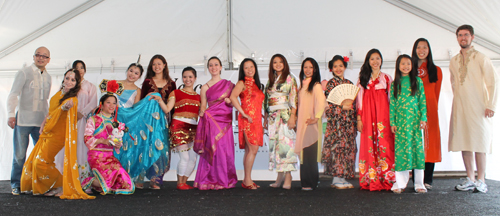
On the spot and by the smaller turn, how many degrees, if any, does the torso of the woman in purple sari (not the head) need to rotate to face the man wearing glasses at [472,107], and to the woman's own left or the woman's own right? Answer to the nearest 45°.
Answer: approximately 90° to the woman's own left

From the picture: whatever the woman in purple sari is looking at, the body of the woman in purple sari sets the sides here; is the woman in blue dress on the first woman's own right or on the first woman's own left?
on the first woman's own right

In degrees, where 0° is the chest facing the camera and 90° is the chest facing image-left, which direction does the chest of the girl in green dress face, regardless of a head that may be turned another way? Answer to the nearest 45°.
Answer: approximately 0°

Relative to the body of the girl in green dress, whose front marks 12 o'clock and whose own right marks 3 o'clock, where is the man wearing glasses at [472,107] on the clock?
The man wearing glasses is roughly at 8 o'clock from the girl in green dress.

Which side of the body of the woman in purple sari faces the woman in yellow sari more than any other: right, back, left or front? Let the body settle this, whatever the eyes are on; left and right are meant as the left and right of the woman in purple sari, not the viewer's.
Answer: right

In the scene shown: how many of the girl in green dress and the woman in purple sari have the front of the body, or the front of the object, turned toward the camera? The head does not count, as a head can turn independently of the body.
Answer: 2

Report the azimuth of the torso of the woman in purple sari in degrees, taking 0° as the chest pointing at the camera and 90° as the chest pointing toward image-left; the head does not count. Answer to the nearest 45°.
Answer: approximately 0°
